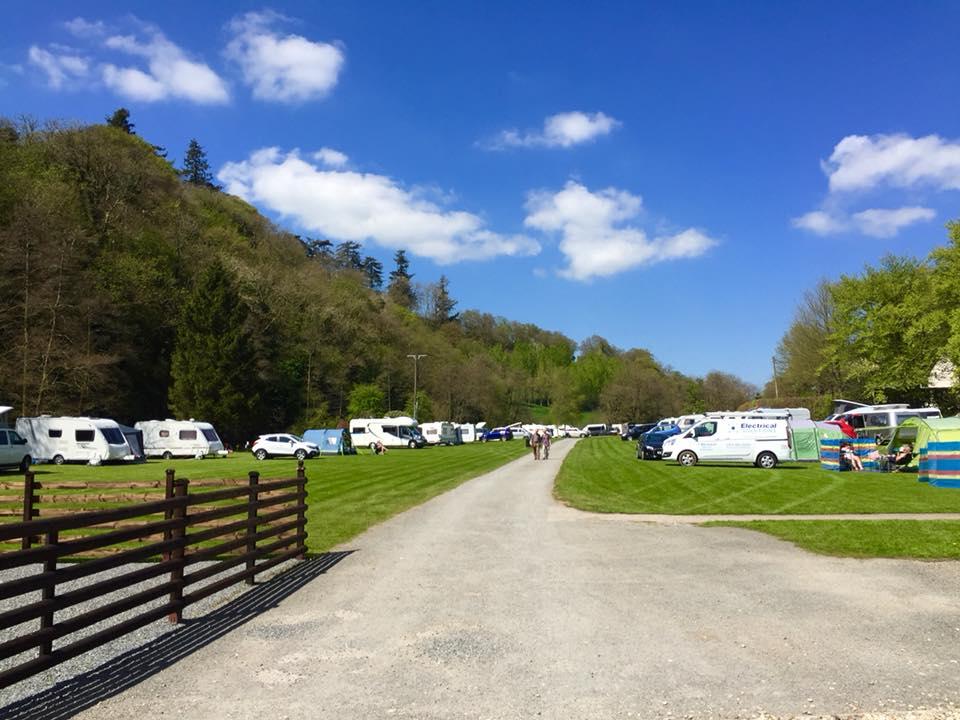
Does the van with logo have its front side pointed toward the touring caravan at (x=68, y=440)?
yes

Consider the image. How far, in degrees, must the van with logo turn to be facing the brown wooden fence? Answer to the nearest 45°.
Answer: approximately 90° to its left

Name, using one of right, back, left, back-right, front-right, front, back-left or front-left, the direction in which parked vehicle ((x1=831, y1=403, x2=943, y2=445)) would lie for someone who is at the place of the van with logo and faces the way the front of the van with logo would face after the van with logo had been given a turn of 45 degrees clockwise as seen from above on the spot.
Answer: right

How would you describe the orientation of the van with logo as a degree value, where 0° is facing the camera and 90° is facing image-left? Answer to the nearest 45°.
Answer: approximately 90°
